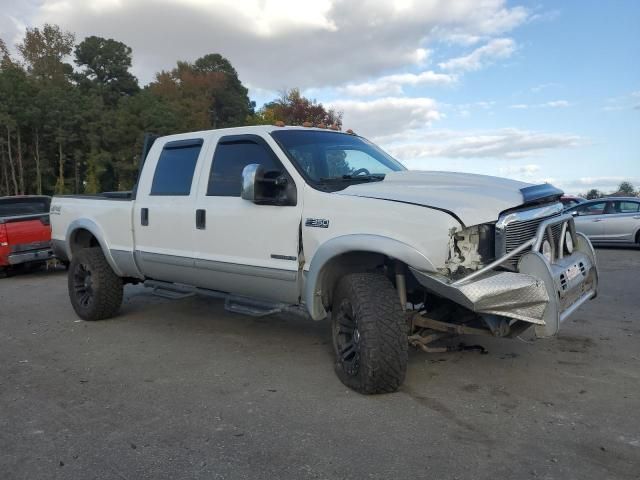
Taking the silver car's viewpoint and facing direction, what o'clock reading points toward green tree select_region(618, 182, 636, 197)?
The green tree is roughly at 3 o'clock from the silver car.

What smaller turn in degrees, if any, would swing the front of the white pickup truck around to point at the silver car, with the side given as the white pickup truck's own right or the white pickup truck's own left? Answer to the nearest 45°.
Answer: approximately 90° to the white pickup truck's own left

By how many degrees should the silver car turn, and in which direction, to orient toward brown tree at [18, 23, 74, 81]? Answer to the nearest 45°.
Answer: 0° — it already faces it

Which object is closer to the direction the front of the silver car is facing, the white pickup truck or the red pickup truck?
the red pickup truck

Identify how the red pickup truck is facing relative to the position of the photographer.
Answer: facing away from the viewer and to the left of the viewer

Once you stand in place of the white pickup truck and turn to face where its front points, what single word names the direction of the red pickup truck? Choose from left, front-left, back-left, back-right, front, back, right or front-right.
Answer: back

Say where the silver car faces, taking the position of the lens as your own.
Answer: facing to the left of the viewer

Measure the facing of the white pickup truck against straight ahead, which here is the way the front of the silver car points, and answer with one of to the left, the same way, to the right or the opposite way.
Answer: the opposite way

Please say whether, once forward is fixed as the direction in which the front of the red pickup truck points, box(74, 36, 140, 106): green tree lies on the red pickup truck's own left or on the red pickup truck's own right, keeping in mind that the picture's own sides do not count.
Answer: on the red pickup truck's own right

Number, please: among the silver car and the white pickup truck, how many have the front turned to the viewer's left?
1
